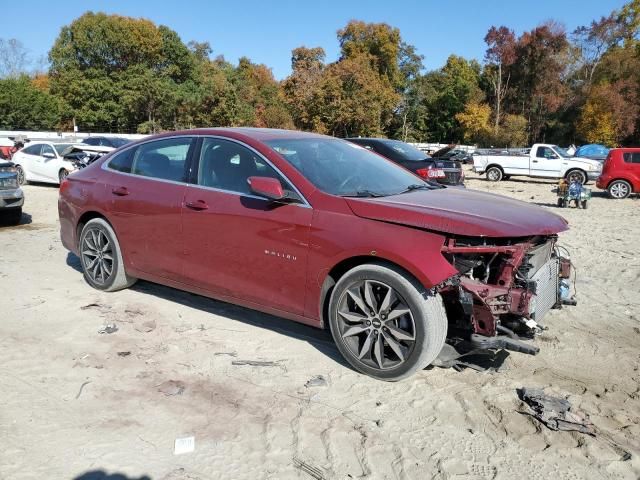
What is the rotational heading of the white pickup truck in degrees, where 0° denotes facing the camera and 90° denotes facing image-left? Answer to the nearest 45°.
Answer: approximately 270°

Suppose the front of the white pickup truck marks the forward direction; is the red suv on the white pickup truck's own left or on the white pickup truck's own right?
on the white pickup truck's own right

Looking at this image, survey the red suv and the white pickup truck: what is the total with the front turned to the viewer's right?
2

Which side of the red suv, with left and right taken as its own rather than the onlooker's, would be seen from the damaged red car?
right

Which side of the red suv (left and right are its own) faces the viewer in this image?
right

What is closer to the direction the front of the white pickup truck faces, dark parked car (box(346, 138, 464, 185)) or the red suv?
the red suv

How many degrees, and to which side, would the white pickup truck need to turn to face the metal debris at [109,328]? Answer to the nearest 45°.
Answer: approximately 90° to its right
